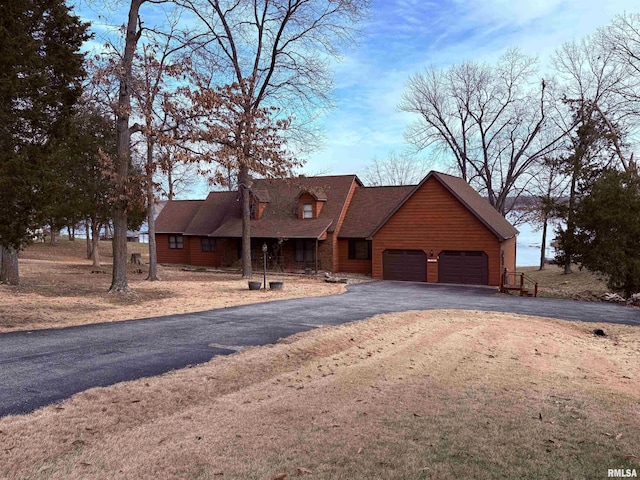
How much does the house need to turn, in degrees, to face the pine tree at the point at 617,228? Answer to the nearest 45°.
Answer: approximately 45° to its left

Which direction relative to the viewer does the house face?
toward the camera

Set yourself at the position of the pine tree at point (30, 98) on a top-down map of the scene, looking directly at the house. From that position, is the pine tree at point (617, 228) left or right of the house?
right
